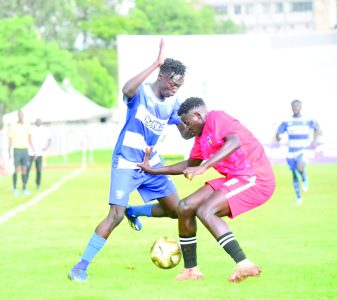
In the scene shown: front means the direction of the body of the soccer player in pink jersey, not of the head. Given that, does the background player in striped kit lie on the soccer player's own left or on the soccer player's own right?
on the soccer player's own right

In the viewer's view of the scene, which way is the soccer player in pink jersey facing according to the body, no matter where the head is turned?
to the viewer's left

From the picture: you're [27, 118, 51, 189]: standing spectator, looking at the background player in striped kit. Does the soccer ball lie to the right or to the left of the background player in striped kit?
right

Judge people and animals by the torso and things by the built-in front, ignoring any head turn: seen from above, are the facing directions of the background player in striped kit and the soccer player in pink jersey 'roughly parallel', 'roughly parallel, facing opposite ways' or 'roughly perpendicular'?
roughly perpendicular

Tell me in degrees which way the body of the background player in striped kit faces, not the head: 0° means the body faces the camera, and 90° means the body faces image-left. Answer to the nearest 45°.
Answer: approximately 0°

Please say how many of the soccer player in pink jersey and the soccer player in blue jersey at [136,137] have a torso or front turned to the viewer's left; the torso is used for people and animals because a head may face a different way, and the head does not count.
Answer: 1
